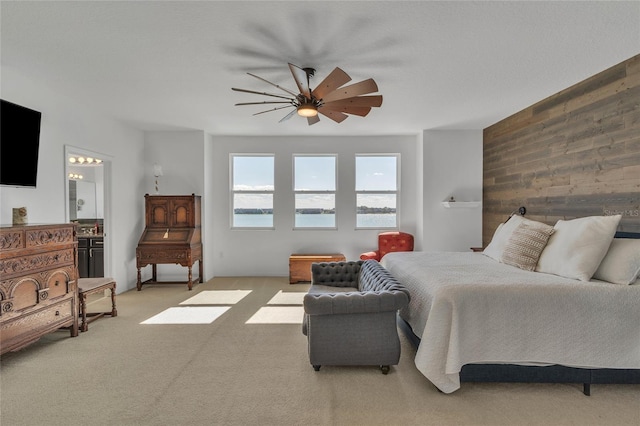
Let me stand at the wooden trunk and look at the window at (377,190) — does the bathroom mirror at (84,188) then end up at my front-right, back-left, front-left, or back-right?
back-left

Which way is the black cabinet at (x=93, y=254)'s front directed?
toward the camera

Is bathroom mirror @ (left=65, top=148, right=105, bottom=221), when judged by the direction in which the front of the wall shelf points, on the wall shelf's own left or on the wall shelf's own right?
on the wall shelf's own right

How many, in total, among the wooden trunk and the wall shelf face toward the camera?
2

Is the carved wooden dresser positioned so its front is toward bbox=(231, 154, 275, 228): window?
no

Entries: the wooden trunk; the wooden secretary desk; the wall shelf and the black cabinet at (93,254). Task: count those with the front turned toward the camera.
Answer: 4

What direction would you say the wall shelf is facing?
toward the camera

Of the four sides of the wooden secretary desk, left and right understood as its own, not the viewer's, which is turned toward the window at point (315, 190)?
left

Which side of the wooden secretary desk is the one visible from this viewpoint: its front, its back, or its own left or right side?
front

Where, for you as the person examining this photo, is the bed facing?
facing the viewer and to the left of the viewer

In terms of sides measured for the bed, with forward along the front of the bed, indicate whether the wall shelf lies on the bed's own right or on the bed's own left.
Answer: on the bed's own right

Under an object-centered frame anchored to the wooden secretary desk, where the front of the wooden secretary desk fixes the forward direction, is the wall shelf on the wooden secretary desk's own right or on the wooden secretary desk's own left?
on the wooden secretary desk's own left

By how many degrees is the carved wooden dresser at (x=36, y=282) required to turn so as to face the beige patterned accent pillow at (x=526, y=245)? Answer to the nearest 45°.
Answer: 0° — it already faces it

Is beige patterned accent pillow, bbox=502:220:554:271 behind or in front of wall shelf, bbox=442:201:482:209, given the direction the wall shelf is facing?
in front

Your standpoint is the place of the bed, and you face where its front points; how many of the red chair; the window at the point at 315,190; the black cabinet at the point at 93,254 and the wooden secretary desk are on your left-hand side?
0

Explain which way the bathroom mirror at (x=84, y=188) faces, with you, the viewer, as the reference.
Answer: facing the viewer and to the right of the viewer

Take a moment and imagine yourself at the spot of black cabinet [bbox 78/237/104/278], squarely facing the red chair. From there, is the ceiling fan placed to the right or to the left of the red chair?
right
